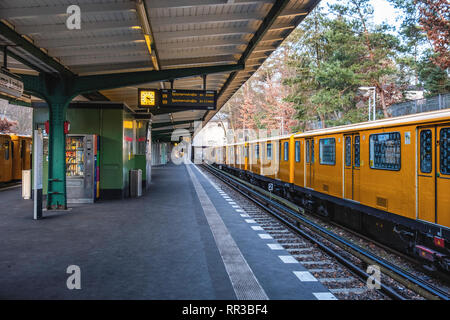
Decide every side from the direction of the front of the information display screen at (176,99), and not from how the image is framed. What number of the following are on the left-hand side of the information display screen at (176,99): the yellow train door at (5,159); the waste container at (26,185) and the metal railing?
1

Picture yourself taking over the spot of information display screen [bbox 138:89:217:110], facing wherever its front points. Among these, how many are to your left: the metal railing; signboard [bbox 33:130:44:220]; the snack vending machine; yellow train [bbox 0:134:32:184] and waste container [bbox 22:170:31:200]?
1

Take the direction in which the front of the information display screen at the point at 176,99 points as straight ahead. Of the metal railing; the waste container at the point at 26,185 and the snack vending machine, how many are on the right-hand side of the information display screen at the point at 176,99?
2

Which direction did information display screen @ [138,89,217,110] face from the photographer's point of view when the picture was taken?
facing the viewer

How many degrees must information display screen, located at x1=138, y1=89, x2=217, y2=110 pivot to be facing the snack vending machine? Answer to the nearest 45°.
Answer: approximately 90° to its right

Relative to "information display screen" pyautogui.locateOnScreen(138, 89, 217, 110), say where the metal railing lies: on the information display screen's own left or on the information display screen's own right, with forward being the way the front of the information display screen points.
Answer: on the information display screen's own left

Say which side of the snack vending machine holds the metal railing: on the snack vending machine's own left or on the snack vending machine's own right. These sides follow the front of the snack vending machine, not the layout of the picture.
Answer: on the snack vending machine's own left
